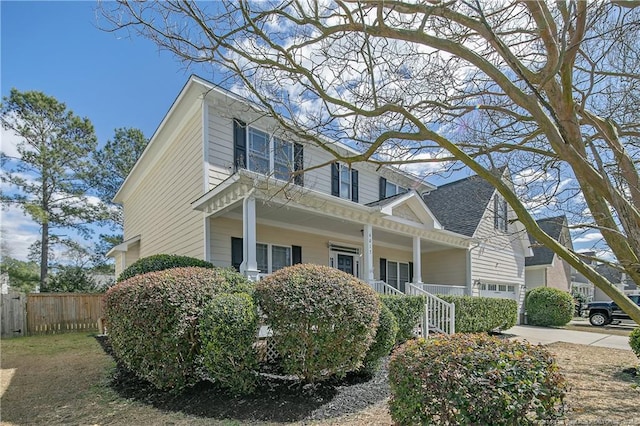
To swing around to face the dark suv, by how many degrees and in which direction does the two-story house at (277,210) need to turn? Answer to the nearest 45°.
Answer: approximately 90° to its left

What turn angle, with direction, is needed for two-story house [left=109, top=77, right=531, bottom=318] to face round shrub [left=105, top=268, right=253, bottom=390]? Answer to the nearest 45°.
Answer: approximately 45° to its right

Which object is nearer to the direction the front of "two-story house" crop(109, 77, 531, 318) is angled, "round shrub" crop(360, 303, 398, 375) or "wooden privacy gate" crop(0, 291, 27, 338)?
the round shrub

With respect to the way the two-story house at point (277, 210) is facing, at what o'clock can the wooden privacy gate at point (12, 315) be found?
The wooden privacy gate is roughly at 5 o'clock from the two-story house.

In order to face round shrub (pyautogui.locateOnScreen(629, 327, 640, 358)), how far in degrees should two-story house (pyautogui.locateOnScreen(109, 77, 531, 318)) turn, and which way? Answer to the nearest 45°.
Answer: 0° — it already faces it

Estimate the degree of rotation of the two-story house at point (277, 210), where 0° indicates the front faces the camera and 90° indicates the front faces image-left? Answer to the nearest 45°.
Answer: approximately 315°

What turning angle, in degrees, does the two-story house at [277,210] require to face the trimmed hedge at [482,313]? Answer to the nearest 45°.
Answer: approximately 45° to its left
